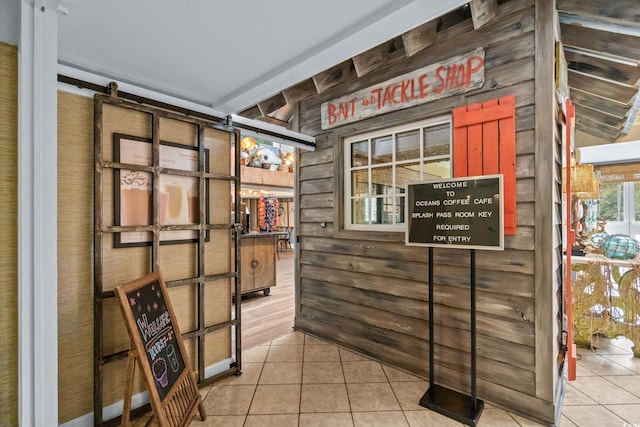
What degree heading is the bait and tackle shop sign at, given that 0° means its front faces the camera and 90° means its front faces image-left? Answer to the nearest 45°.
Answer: approximately 45°

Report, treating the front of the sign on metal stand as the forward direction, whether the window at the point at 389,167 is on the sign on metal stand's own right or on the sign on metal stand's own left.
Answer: on the sign on metal stand's own right

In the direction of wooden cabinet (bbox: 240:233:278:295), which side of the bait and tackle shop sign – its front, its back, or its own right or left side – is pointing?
right

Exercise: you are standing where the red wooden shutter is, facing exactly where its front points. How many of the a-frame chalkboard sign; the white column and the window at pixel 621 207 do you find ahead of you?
2

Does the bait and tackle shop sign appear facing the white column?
yes

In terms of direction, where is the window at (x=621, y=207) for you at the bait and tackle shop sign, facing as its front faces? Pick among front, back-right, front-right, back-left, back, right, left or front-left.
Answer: back

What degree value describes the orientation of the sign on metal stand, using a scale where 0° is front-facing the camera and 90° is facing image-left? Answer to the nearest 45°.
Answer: approximately 45°
